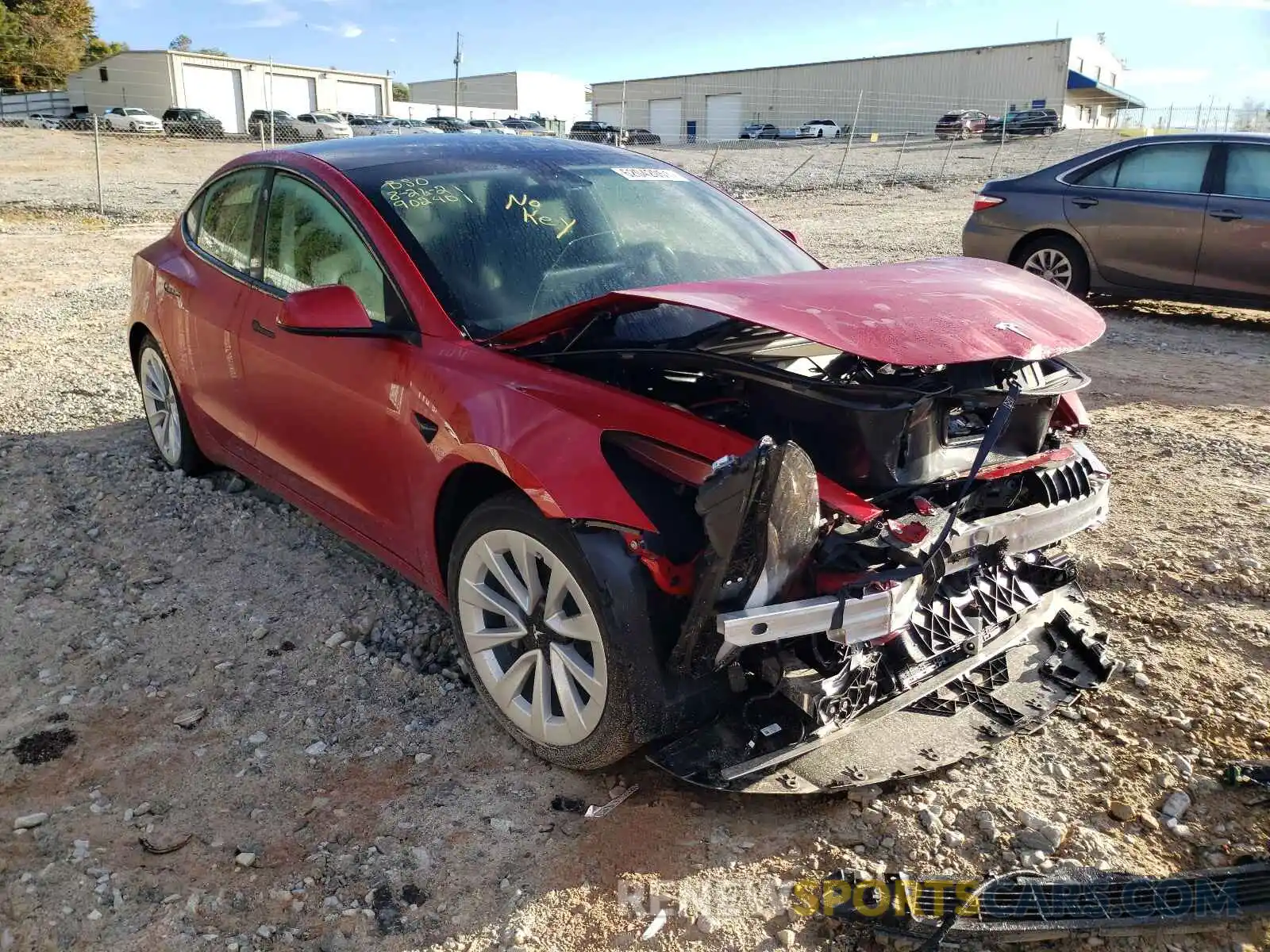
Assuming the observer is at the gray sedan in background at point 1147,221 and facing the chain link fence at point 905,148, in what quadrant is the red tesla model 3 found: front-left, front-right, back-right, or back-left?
back-left

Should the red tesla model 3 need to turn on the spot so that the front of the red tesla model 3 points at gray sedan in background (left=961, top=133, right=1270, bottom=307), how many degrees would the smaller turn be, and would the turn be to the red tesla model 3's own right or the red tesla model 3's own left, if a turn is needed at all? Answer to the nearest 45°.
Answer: approximately 90° to the red tesla model 3's own left

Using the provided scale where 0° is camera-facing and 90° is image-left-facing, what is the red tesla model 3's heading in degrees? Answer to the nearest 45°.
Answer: approximately 315°

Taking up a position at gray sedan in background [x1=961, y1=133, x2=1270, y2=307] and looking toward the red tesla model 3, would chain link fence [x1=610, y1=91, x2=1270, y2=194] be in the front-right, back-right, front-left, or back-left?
back-right

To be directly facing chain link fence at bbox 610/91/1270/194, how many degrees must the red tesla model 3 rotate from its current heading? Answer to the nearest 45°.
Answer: approximately 135° to its left
